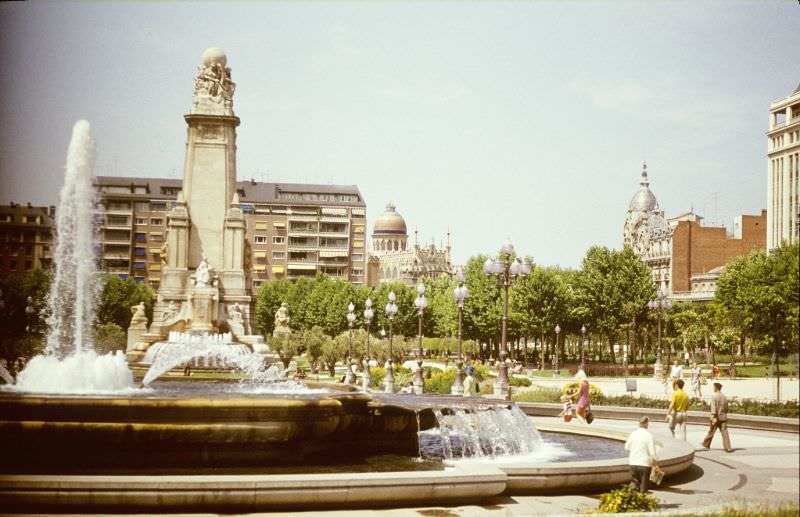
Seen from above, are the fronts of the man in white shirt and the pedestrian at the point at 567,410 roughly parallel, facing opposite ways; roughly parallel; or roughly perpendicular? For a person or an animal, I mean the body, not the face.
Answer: roughly perpendicular

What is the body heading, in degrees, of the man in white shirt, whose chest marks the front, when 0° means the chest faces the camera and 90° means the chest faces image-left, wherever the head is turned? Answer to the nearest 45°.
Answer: approximately 180°

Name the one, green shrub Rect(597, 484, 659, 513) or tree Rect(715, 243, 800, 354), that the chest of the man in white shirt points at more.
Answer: the tree

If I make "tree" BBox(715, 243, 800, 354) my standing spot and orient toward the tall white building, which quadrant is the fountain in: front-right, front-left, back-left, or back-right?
back-left

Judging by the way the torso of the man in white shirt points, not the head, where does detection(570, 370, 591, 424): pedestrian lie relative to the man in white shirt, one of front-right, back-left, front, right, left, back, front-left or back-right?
front

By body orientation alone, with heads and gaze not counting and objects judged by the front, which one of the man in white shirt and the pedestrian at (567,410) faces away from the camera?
the man in white shirt
